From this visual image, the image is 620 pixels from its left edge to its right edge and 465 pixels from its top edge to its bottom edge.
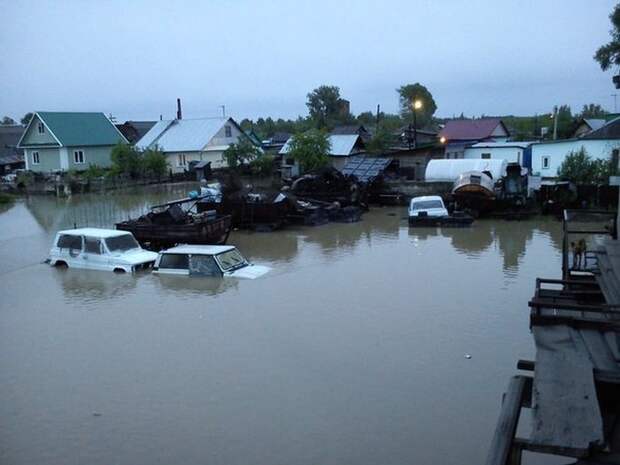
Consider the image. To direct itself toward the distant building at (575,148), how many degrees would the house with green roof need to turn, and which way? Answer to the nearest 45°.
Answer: approximately 90° to its left

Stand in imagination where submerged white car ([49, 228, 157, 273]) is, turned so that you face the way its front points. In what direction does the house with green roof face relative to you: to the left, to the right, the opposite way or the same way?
to the right

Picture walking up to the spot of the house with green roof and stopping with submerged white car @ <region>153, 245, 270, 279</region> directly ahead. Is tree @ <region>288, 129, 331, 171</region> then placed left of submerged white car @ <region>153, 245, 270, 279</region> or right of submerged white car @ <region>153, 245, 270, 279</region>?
left

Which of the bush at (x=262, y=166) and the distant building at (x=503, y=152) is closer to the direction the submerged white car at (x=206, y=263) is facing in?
the distant building

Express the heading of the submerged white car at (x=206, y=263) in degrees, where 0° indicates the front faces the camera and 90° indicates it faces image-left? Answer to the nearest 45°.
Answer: approximately 315°

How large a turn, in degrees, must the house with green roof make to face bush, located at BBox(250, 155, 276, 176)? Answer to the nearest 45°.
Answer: approximately 90° to its left

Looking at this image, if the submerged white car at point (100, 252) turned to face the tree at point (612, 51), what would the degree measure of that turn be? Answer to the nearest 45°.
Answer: approximately 45° to its left

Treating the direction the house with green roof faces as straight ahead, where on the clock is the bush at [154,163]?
The bush is roughly at 9 o'clock from the house with green roof.

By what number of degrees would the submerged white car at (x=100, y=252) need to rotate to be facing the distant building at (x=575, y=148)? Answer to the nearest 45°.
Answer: approximately 45° to its left

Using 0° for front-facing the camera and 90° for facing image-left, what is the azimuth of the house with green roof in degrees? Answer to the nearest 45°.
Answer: approximately 45°

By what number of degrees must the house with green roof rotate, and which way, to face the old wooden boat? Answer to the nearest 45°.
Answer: approximately 45° to its left

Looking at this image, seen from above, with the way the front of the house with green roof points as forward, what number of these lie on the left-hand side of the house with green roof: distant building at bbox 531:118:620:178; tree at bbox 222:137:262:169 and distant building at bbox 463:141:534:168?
3
